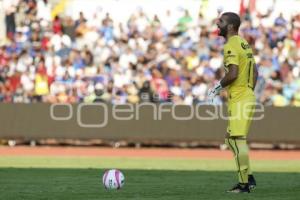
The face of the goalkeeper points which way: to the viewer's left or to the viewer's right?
to the viewer's left

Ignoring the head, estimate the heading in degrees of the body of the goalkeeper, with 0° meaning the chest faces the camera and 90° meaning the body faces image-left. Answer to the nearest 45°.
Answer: approximately 90°

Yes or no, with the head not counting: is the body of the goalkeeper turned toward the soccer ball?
yes
